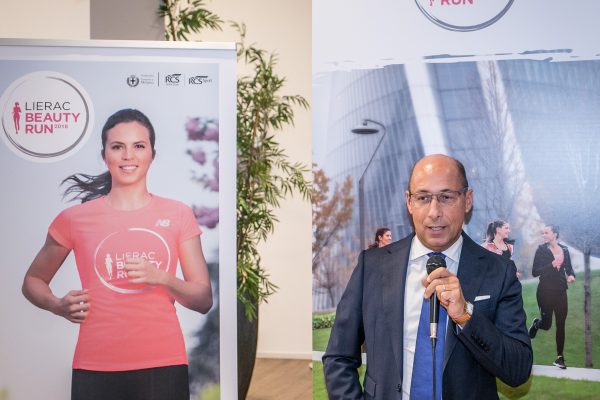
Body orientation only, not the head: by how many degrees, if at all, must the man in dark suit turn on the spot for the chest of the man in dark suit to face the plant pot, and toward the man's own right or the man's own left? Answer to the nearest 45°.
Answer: approximately 135° to the man's own right

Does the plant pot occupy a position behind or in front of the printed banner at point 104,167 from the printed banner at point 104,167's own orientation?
behind

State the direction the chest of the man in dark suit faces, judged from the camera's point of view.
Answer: toward the camera

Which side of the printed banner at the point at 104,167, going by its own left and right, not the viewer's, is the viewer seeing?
front

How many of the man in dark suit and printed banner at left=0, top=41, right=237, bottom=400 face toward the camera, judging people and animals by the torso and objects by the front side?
2

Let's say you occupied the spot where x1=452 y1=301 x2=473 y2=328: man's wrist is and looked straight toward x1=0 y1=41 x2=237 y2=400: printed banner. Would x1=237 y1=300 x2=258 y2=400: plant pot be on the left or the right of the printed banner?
right

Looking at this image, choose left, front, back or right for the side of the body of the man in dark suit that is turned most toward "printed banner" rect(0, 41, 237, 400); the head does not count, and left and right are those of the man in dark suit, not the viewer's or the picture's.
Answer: right

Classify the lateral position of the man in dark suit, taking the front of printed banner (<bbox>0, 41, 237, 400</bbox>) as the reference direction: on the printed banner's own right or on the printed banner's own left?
on the printed banner's own left

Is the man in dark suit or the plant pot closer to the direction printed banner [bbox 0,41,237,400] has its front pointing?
the man in dark suit

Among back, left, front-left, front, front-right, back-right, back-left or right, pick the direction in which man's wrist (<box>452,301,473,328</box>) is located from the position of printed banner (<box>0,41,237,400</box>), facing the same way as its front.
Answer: front-left
